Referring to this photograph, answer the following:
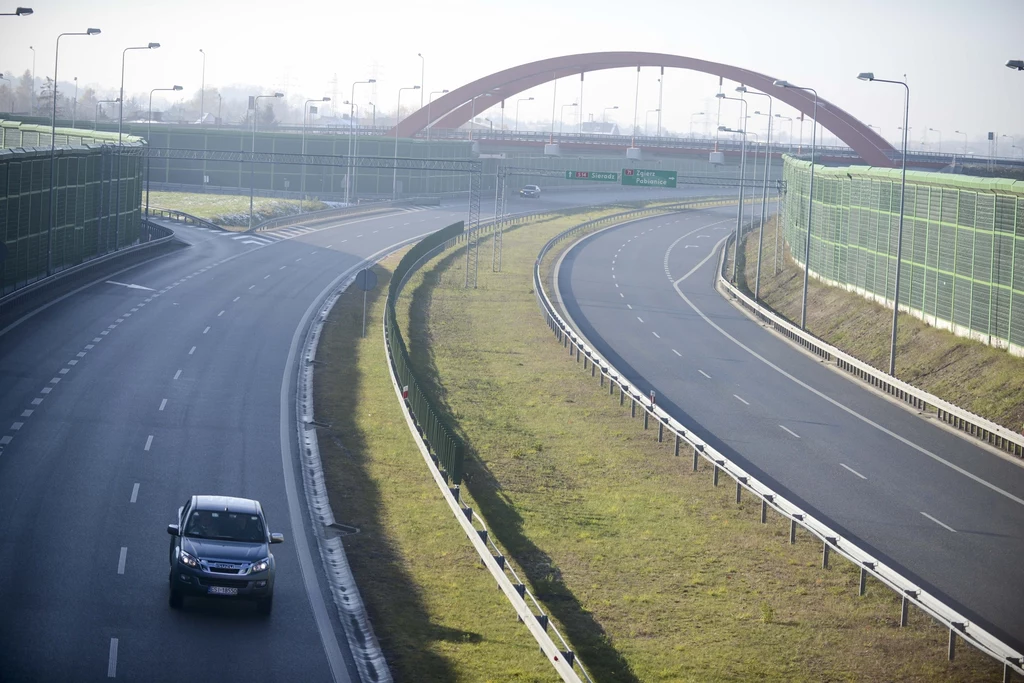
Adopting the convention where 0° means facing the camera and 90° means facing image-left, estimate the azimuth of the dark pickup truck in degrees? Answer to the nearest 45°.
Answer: approximately 0°

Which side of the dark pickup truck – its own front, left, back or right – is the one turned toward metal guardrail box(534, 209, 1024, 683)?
left

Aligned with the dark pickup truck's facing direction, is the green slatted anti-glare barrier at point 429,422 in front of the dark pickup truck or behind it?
behind

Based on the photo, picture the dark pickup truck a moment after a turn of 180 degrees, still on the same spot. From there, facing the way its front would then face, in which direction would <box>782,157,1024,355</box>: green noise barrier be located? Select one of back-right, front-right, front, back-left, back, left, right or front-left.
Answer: front-right
